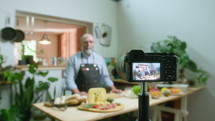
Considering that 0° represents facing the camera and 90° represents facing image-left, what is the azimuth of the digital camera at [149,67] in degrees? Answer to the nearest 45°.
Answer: approximately 180°

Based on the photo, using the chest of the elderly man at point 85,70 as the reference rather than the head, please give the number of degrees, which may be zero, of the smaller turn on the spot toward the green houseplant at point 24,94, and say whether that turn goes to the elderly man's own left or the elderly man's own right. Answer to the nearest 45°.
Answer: approximately 135° to the elderly man's own right

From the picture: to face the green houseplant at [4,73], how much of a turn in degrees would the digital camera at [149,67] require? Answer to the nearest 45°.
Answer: approximately 45° to its left

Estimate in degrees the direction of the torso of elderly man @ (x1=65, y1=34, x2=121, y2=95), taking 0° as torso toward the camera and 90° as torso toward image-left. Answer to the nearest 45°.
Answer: approximately 0°

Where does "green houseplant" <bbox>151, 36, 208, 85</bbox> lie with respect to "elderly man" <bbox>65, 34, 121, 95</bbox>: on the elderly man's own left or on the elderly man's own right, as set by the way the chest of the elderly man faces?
on the elderly man's own left

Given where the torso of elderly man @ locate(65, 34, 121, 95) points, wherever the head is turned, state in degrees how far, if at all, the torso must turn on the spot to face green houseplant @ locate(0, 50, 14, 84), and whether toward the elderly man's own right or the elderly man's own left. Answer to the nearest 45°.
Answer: approximately 90° to the elderly man's own right

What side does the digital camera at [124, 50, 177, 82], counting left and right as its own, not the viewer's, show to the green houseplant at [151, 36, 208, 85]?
front

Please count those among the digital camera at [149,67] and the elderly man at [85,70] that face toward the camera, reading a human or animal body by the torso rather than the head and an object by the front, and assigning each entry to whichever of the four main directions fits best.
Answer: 1

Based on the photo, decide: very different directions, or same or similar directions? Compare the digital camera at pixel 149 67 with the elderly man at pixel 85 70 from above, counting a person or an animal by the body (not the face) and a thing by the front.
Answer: very different directions

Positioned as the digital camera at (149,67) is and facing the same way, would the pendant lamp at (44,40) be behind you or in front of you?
in front

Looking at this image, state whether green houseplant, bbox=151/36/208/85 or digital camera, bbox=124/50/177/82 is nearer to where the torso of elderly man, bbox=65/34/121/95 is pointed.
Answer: the digital camera

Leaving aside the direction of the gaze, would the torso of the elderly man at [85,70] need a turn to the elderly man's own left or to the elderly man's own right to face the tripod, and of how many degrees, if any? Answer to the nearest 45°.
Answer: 0° — they already face it
